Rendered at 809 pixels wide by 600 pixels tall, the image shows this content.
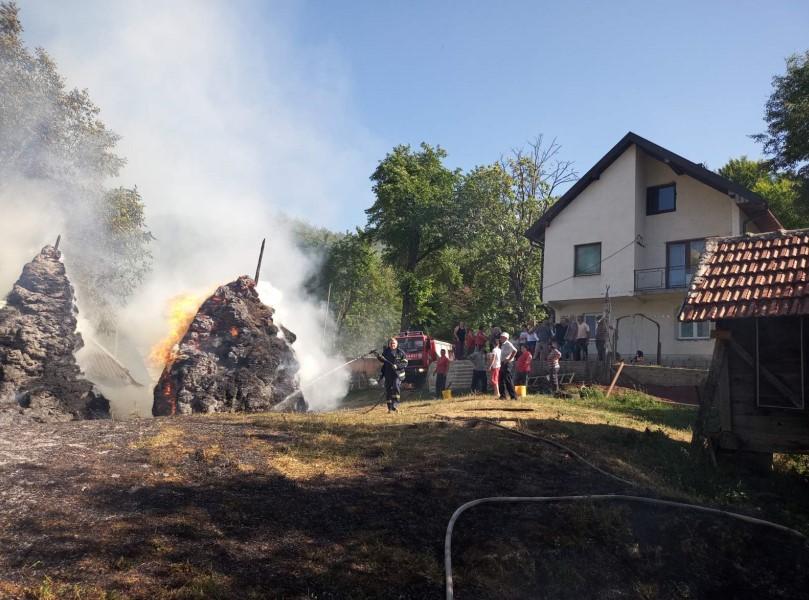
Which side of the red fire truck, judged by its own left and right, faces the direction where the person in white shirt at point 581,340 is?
left

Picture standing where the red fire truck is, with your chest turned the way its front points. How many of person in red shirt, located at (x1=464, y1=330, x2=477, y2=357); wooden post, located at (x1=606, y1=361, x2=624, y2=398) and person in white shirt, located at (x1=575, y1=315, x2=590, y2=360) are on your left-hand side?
3

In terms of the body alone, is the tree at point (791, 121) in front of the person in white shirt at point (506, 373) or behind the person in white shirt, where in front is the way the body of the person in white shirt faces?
behind

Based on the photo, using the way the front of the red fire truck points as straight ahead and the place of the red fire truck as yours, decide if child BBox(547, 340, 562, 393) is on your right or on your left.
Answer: on your left

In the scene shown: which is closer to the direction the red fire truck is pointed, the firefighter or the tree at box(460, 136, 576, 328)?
the firefighter

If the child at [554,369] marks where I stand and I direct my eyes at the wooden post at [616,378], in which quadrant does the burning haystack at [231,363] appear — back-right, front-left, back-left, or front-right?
back-right

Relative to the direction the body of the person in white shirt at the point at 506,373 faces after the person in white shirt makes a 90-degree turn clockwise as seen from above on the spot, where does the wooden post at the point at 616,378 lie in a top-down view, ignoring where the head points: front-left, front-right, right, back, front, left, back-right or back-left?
right

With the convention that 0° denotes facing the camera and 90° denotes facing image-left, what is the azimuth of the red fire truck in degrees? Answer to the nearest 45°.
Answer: approximately 45°

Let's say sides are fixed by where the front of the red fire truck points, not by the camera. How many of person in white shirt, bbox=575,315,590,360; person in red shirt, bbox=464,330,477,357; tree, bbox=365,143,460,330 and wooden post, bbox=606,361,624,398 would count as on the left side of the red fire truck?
3

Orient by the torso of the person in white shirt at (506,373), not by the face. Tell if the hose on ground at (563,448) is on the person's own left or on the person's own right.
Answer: on the person's own left

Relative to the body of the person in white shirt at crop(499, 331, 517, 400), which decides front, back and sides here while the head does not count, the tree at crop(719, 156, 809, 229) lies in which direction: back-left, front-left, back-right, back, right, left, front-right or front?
back
